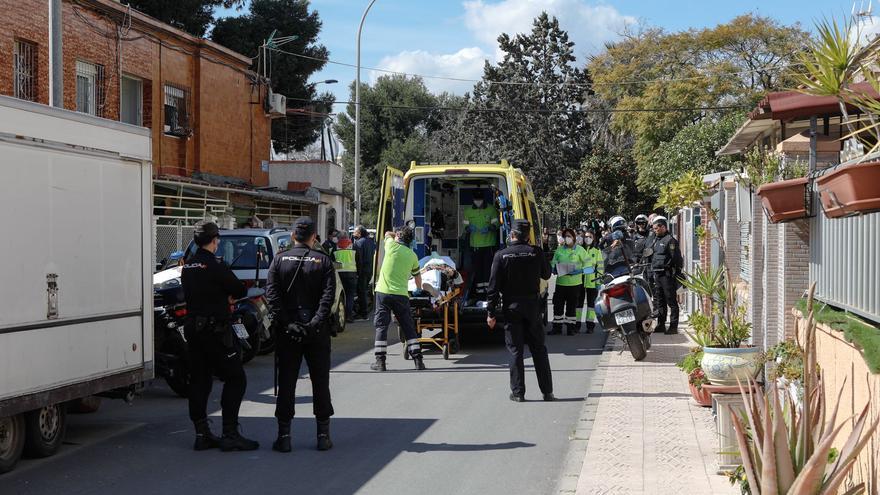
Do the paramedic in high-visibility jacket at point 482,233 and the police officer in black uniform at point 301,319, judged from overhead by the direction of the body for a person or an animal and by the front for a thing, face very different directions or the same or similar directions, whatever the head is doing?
very different directions

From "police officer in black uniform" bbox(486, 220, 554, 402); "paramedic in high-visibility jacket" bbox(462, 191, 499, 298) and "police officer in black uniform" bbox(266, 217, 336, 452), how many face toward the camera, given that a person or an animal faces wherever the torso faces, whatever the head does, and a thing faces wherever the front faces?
1

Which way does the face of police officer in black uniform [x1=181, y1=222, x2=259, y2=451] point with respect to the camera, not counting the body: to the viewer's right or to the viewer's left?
to the viewer's right

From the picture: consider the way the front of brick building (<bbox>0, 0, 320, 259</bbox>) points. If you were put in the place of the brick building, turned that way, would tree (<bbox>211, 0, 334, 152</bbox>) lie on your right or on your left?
on your left

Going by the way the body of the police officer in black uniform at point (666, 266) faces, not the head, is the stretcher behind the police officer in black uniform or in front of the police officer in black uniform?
in front

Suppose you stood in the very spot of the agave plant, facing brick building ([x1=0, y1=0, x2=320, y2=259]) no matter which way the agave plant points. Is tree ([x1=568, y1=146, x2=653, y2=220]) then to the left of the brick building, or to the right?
right

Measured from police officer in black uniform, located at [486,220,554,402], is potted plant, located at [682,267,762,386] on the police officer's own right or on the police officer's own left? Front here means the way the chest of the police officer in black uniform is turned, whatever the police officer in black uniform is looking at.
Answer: on the police officer's own right

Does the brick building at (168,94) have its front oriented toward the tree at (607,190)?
no

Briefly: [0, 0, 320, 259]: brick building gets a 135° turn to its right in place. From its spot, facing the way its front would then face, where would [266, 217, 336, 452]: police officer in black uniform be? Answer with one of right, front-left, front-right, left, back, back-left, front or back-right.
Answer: left

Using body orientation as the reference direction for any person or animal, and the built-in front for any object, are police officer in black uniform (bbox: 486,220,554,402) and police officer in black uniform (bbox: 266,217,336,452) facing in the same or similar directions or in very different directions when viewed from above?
same or similar directions

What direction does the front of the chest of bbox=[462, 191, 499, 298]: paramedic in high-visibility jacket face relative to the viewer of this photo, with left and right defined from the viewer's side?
facing the viewer

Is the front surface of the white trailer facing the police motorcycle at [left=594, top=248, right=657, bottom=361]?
no

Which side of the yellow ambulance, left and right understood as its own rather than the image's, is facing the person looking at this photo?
back

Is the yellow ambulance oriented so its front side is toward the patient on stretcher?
no

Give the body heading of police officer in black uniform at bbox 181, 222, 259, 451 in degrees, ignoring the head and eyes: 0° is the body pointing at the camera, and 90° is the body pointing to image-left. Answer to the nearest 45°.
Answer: approximately 225°

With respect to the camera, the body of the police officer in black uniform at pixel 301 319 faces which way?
away from the camera

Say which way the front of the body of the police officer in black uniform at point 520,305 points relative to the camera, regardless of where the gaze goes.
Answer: away from the camera

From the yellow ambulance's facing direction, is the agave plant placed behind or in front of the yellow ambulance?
behind

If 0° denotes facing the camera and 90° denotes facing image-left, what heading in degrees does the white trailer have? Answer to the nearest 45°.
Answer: approximately 45°
